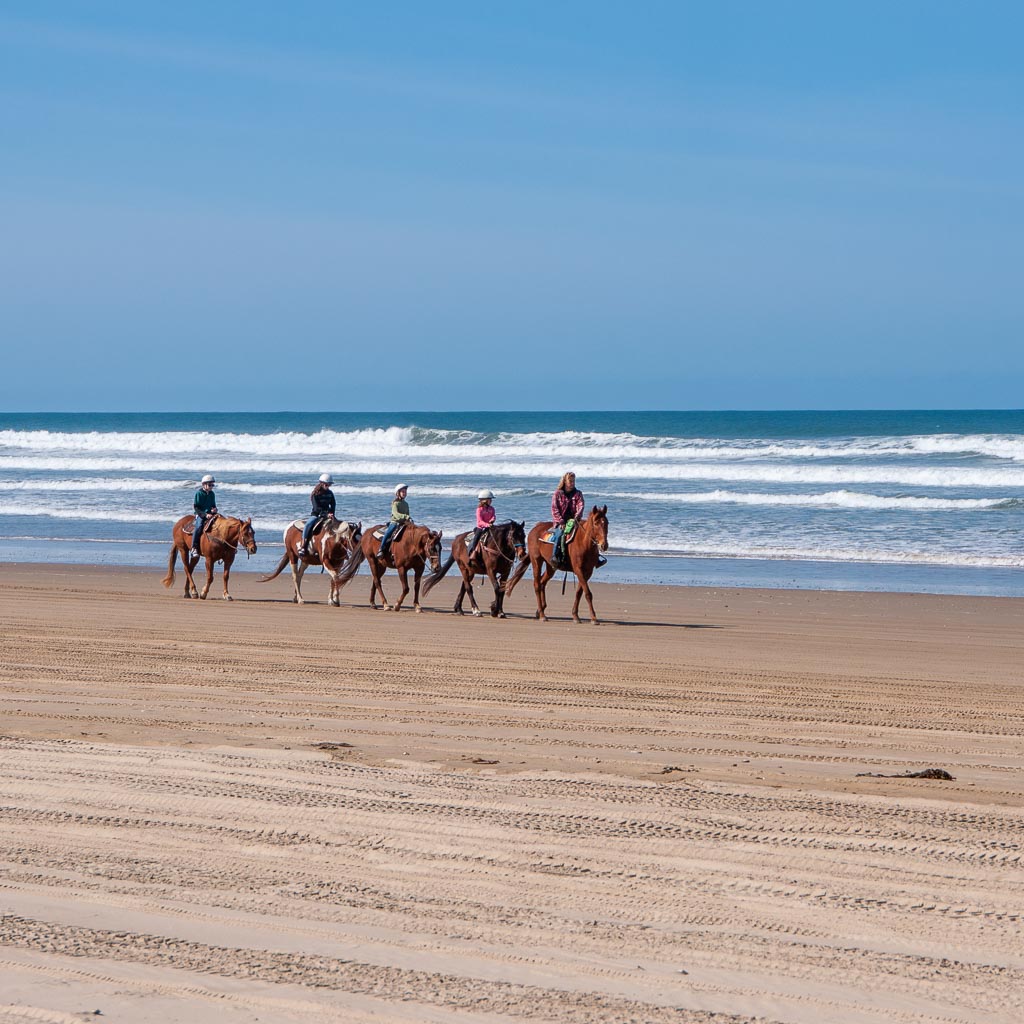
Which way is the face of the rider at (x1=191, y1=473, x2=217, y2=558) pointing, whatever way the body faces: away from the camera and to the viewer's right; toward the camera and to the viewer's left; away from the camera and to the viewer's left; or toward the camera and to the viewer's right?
toward the camera and to the viewer's right

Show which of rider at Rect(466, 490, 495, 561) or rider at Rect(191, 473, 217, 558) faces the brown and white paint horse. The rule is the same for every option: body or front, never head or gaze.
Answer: rider at Rect(191, 473, 217, 558)

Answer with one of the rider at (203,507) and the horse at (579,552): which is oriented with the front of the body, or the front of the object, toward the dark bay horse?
the rider

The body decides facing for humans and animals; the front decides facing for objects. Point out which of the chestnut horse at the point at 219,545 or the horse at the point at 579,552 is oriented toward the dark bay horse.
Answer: the chestnut horse

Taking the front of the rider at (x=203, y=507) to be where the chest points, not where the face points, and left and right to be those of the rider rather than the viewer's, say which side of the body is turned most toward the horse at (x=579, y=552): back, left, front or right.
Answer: front

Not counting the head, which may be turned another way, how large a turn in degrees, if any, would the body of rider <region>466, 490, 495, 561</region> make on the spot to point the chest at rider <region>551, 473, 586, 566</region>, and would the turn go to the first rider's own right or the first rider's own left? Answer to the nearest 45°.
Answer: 0° — they already face them

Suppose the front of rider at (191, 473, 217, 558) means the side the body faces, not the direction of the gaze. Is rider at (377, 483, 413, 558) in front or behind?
in front

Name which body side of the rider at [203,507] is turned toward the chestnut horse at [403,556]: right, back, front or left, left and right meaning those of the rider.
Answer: front

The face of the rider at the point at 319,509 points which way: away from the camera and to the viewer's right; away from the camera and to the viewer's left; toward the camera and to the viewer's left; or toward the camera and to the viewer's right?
toward the camera and to the viewer's right

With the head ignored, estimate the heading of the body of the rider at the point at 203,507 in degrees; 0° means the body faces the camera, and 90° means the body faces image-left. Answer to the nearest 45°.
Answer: approximately 315°

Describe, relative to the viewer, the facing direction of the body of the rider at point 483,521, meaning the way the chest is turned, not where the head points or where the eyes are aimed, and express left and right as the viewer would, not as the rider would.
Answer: facing the viewer and to the right of the viewer

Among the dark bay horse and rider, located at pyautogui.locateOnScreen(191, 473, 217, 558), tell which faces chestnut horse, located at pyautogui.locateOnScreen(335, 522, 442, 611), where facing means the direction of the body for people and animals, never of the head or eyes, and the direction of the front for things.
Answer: the rider

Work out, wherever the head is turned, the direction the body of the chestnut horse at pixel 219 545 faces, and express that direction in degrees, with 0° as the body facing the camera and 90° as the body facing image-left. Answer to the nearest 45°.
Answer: approximately 315°

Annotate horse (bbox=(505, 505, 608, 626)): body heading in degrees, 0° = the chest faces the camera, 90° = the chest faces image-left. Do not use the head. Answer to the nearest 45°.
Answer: approximately 315°

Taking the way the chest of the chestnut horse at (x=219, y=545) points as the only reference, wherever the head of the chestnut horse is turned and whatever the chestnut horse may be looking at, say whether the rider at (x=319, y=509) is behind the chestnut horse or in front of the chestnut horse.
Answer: in front

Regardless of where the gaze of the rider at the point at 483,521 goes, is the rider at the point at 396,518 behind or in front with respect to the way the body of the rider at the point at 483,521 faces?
behind
